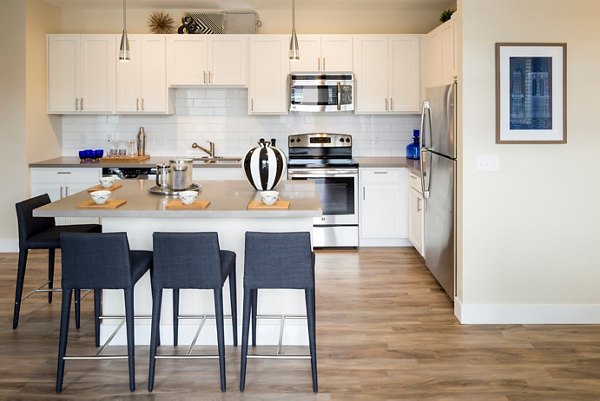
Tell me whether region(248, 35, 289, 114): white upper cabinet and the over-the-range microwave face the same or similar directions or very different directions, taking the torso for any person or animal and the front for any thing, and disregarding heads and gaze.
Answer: same or similar directions

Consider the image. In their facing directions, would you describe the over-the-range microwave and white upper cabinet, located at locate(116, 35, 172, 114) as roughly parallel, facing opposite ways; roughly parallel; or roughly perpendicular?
roughly parallel

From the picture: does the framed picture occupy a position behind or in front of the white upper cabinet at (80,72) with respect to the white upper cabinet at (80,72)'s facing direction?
in front

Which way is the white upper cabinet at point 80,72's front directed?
toward the camera

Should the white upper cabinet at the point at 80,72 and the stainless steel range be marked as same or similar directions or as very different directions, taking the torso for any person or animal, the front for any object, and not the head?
same or similar directions

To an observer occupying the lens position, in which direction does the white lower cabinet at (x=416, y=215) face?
facing to the left of the viewer

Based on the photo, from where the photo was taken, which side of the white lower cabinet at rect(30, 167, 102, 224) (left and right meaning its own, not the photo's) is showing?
front

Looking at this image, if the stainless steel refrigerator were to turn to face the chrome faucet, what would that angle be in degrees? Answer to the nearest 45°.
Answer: approximately 45° to its right

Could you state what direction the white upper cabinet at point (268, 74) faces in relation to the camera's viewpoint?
facing the viewer

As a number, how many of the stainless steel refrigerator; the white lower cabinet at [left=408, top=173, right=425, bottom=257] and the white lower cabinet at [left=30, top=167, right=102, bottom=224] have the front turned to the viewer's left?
2
